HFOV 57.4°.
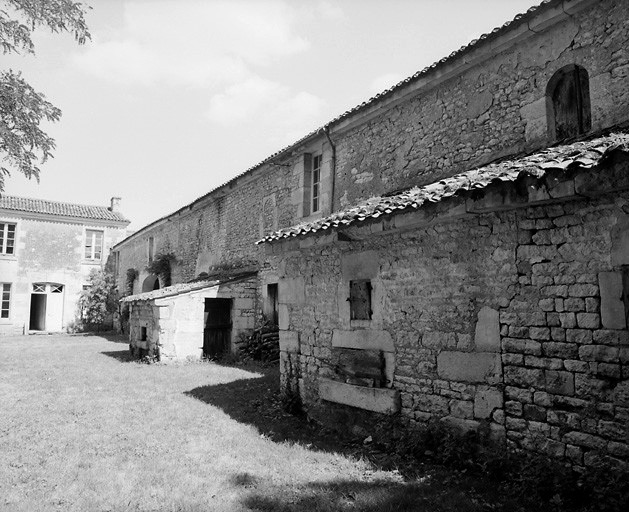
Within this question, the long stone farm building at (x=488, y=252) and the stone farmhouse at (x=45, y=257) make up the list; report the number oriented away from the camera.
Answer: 0

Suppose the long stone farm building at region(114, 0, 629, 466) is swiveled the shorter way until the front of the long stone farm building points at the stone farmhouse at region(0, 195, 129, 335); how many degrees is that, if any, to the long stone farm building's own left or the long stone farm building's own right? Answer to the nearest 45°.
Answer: approximately 90° to the long stone farm building's own right

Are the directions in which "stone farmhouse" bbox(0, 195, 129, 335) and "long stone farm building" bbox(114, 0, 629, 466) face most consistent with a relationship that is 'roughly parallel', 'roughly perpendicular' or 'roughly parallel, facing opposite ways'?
roughly perpendicular

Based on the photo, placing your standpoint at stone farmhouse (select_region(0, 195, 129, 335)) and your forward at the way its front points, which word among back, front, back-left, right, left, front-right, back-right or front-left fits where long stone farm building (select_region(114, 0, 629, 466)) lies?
front

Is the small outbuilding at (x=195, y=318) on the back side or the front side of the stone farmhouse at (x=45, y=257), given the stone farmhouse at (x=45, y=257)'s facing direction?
on the front side

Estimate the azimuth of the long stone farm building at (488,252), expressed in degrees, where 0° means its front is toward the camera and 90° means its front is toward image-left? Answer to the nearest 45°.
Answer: approximately 45°

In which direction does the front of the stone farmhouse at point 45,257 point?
toward the camera

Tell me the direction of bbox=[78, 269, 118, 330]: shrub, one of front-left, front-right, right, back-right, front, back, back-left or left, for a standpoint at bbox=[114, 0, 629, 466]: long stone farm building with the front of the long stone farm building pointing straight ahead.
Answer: right

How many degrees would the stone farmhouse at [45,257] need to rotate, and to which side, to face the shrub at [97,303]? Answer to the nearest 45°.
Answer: approximately 90° to its left
